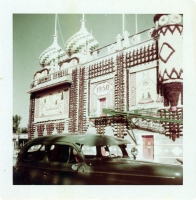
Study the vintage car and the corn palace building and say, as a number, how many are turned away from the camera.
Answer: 0

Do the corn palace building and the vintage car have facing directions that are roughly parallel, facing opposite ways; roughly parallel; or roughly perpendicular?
roughly perpendicular

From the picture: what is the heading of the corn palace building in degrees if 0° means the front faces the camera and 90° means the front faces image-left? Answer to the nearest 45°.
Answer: approximately 45°
